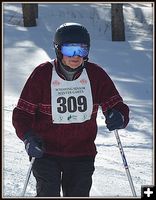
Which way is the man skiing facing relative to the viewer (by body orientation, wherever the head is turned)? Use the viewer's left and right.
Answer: facing the viewer

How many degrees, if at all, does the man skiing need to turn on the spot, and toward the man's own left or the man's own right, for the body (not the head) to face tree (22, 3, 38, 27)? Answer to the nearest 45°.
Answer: approximately 180°
